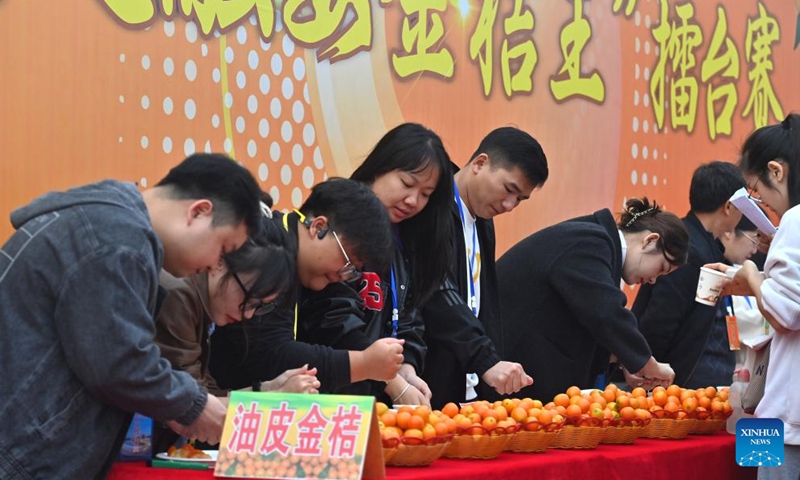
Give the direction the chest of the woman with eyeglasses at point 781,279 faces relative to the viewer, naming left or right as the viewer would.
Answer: facing to the left of the viewer

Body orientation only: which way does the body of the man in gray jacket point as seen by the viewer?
to the viewer's right

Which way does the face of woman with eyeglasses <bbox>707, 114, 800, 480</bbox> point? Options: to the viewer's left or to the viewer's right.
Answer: to the viewer's left

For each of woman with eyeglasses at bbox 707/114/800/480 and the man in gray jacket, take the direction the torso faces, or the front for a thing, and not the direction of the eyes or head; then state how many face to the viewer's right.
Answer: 1

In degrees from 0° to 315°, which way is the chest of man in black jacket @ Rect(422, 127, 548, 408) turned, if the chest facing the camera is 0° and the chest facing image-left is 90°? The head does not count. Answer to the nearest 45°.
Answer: approximately 315°
